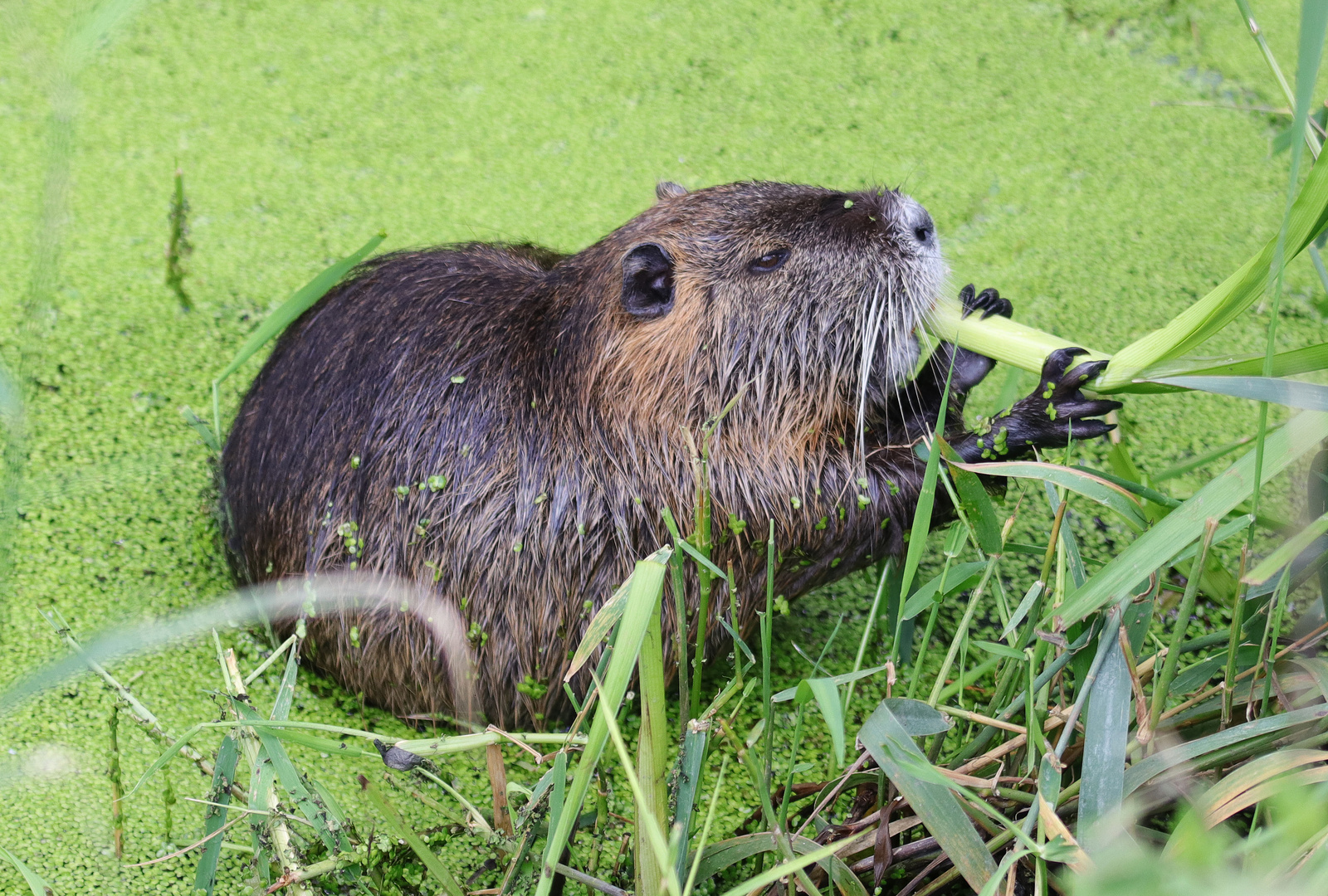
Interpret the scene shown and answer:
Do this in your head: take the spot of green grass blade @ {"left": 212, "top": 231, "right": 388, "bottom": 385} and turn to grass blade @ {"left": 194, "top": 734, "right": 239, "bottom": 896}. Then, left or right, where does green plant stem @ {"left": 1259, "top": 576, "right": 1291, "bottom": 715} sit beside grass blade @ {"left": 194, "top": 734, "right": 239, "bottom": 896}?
left

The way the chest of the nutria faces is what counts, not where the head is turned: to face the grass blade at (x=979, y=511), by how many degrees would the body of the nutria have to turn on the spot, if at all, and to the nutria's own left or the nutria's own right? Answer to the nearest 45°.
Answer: approximately 45° to the nutria's own right

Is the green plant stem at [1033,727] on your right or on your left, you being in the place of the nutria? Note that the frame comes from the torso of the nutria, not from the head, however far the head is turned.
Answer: on your right

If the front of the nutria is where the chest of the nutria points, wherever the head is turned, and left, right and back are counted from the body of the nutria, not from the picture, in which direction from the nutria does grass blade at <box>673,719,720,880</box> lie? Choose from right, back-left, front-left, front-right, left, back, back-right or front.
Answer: right

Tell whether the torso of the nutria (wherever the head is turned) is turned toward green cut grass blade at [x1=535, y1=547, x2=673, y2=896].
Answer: no

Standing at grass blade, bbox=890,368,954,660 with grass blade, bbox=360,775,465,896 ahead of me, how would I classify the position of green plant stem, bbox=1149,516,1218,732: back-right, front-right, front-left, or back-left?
back-left

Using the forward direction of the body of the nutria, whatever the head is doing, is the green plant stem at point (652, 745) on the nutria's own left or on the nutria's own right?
on the nutria's own right

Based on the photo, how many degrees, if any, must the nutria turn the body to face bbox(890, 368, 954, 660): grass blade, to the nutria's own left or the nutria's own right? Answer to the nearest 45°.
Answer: approximately 45° to the nutria's own right

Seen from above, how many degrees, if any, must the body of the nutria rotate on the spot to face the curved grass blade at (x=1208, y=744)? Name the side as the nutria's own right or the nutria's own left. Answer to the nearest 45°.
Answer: approximately 45° to the nutria's own right

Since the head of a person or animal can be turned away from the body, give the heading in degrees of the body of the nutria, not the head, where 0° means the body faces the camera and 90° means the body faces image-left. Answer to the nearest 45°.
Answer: approximately 270°
